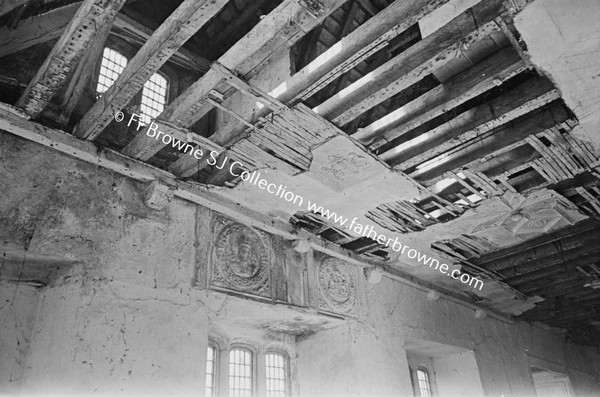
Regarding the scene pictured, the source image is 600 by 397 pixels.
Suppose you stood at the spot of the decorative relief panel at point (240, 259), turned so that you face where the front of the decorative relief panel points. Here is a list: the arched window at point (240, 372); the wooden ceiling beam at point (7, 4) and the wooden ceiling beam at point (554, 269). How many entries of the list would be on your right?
1

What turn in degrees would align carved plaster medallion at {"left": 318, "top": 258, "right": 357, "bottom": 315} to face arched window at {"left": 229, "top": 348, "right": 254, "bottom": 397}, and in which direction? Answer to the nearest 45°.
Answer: approximately 135° to its right

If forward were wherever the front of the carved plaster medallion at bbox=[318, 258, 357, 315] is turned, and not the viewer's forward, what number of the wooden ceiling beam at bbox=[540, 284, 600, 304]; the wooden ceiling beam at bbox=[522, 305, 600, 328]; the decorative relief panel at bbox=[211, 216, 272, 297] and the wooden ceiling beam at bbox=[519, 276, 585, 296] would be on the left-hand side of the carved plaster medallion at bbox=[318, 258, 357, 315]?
3

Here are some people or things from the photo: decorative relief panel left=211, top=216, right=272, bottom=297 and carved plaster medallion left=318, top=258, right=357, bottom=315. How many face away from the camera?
0

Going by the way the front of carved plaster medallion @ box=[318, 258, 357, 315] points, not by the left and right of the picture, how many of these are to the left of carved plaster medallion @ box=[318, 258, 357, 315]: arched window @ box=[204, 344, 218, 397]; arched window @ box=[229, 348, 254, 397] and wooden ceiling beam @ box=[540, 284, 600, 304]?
1

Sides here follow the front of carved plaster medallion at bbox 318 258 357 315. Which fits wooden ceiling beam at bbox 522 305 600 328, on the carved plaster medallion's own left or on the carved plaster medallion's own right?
on the carved plaster medallion's own left

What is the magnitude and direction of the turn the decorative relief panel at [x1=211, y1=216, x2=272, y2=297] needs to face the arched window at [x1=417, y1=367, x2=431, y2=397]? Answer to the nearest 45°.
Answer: approximately 90° to its left

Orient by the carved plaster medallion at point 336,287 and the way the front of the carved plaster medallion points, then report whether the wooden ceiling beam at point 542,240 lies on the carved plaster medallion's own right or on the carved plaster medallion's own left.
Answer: on the carved plaster medallion's own left

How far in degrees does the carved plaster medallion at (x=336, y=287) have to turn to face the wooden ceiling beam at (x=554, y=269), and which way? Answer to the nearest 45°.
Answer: approximately 90° to its left

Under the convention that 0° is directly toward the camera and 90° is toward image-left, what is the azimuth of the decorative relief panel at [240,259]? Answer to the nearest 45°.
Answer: approximately 315°

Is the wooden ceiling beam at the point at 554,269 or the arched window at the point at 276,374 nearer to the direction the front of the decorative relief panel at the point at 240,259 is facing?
the wooden ceiling beam

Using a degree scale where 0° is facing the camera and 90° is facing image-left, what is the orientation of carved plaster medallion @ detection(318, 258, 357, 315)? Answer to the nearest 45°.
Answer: approximately 315°

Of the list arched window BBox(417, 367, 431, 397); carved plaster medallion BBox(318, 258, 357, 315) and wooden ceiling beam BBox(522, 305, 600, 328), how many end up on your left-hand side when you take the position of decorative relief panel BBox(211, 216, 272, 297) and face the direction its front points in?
3
